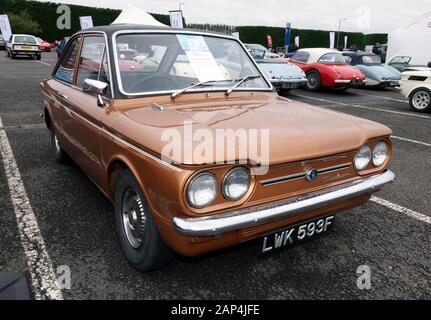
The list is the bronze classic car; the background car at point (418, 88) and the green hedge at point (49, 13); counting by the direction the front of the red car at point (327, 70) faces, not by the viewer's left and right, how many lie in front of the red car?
1

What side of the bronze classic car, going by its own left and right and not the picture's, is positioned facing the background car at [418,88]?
left

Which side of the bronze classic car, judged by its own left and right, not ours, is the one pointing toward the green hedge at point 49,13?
back

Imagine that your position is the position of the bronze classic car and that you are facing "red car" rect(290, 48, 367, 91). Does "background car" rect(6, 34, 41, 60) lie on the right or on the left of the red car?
left

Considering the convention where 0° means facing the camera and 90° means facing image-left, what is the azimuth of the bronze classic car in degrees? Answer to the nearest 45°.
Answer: approximately 315°
